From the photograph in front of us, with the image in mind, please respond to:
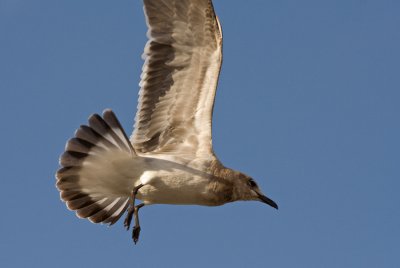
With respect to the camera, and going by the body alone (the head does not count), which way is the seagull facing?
to the viewer's right
